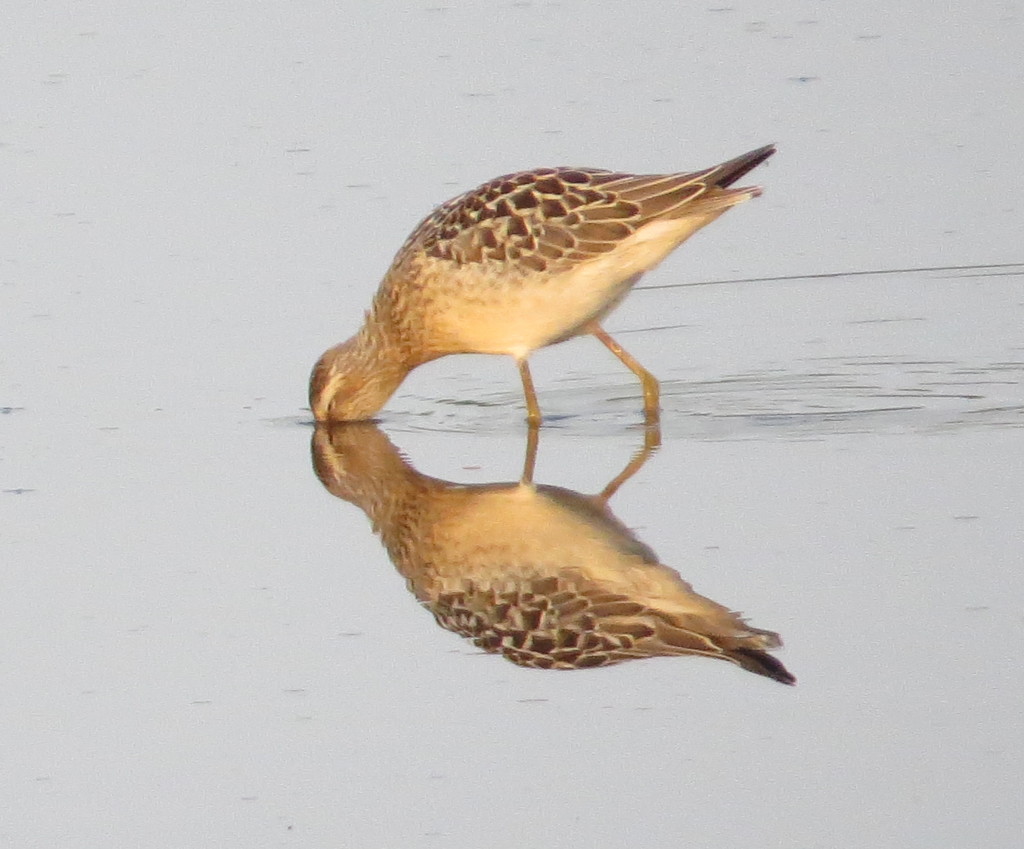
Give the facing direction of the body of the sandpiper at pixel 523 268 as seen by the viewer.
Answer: to the viewer's left
